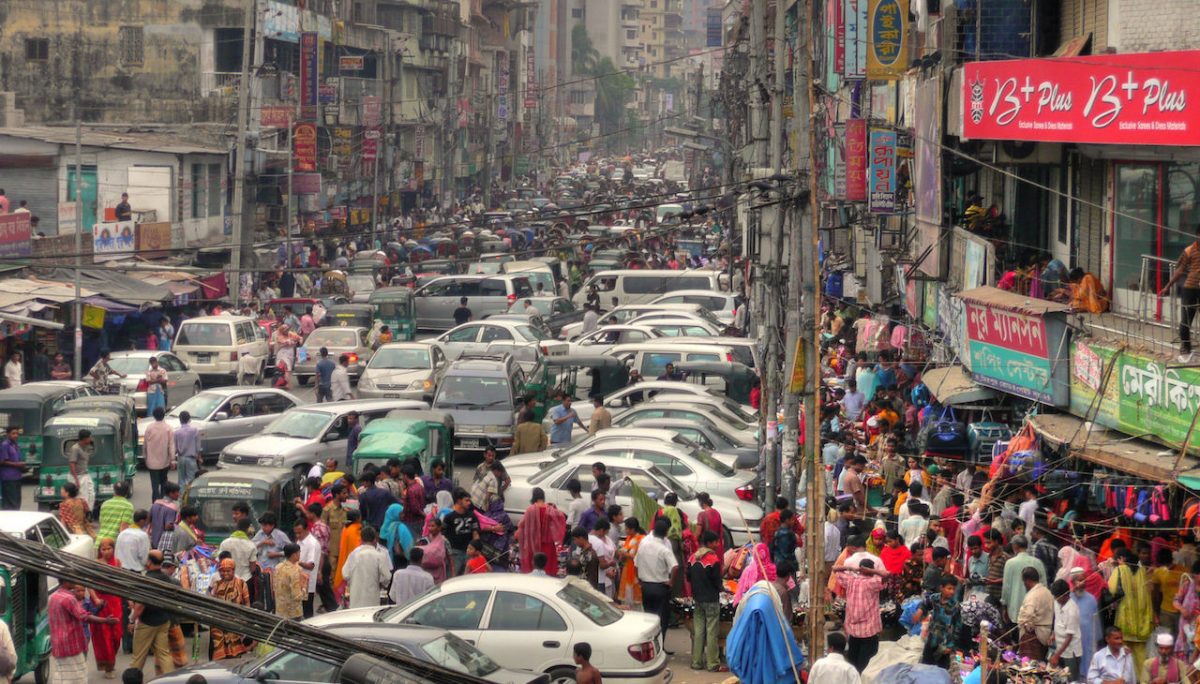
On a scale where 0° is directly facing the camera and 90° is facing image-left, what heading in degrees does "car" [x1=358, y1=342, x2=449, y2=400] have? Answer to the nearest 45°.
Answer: approximately 0°

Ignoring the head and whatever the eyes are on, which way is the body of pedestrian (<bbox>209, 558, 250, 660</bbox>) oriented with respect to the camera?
toward the camera

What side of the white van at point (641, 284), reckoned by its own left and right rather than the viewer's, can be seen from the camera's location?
left

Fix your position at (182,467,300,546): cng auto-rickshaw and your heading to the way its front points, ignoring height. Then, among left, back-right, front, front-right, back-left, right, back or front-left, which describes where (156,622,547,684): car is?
front-left

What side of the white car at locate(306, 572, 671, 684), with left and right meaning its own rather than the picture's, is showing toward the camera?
left

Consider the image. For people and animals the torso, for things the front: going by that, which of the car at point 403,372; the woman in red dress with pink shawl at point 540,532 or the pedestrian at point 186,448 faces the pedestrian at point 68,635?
the car

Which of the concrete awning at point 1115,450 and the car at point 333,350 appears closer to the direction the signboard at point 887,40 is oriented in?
the concrete awning

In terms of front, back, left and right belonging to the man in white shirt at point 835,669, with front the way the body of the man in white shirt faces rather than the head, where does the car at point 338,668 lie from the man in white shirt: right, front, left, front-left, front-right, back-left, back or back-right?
left

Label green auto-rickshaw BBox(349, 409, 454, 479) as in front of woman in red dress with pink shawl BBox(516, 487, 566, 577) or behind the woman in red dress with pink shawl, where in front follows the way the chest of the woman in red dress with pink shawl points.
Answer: in front

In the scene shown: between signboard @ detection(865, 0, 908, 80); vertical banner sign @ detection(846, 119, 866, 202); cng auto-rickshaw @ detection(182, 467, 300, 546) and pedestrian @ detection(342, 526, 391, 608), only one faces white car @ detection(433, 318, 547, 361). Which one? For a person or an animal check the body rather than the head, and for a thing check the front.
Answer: the pedestrian

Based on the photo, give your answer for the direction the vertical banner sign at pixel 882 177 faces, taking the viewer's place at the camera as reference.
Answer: facing the viewer

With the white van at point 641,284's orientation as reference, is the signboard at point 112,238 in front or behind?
in front
